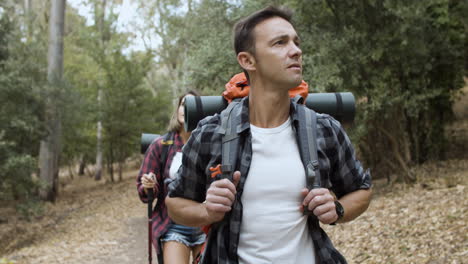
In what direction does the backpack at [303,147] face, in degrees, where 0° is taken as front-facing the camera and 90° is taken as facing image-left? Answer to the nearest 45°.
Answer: approximately 180°

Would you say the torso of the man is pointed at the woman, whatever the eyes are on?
no

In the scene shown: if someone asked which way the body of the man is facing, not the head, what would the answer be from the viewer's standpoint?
toward the camera

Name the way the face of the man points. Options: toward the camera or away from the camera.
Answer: toward the camera
